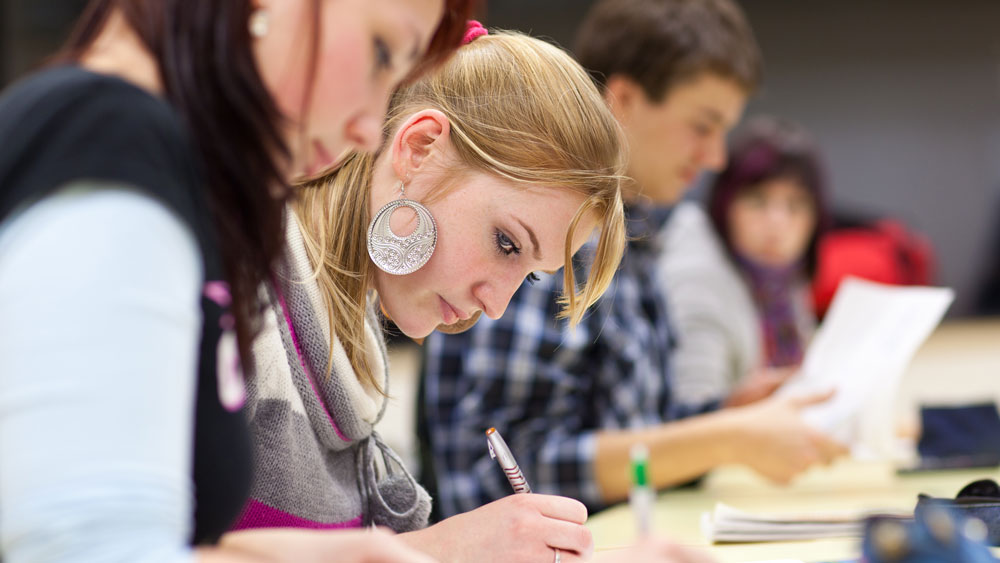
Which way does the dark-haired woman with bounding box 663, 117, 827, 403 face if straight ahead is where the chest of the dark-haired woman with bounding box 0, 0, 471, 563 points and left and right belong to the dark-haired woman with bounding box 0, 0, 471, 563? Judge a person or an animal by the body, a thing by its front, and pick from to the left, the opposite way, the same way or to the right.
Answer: to the right

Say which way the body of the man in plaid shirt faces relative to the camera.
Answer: to the viewer's right

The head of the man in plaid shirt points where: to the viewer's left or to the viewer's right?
to the viewer's right

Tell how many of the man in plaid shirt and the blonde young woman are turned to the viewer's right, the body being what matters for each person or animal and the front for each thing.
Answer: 2

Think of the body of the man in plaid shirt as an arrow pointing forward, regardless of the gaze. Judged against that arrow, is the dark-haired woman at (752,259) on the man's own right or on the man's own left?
on the man's own left

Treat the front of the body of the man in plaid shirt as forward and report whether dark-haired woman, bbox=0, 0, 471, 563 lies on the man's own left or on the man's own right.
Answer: on the man's own right

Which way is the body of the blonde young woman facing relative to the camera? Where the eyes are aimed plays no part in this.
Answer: to the viewer's right

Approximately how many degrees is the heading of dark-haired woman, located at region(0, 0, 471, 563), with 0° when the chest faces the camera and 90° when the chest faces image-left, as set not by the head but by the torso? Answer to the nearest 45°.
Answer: approximately 270°
